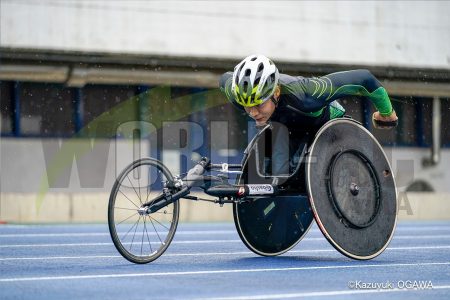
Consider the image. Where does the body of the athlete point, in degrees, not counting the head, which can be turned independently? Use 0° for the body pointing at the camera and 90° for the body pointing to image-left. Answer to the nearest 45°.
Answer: approximately 45°
